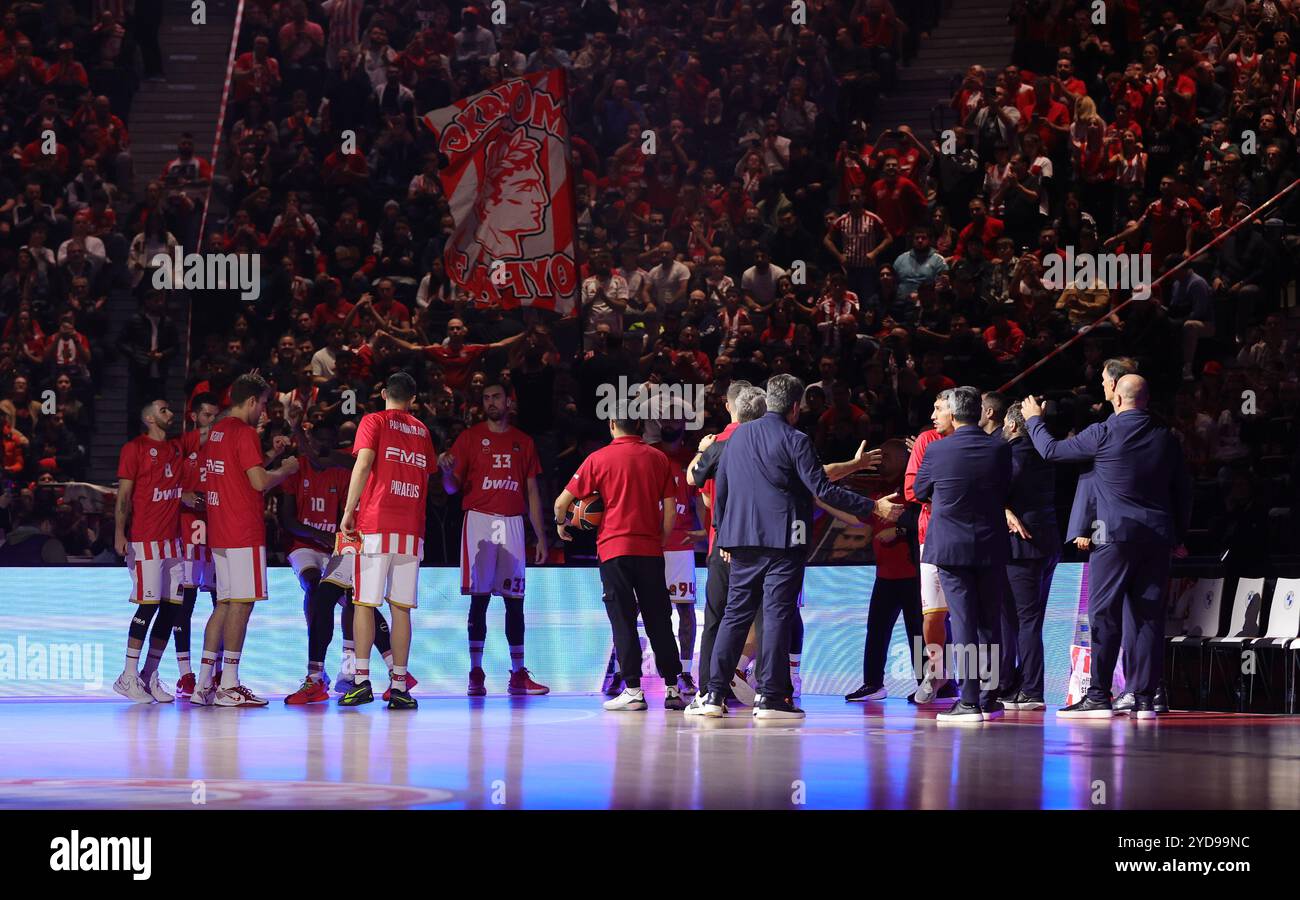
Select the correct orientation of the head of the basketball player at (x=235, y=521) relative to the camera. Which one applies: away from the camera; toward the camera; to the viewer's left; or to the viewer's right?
to the viewer's right

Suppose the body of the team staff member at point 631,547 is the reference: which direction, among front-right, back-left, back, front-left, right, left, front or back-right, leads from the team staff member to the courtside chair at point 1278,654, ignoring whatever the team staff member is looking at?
right

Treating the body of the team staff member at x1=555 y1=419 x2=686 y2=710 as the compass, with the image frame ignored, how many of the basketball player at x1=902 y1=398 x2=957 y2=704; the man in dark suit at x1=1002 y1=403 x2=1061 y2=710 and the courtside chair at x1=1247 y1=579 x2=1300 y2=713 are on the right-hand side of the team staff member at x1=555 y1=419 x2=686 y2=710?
3

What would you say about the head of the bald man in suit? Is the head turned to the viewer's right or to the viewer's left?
to the viewer's left

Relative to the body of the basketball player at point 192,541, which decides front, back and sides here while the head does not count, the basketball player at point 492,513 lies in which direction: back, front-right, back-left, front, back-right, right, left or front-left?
front-left

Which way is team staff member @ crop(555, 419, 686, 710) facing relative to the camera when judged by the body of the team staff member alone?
away from the camera

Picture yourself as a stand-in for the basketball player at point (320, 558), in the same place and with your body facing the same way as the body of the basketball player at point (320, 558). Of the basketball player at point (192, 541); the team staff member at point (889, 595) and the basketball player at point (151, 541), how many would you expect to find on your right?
2

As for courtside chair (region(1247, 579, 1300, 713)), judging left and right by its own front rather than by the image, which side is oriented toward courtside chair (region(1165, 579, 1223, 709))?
right

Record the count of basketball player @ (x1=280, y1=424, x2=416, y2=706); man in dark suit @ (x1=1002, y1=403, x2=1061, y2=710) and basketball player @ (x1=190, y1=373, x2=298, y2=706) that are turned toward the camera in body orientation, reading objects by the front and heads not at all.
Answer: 1

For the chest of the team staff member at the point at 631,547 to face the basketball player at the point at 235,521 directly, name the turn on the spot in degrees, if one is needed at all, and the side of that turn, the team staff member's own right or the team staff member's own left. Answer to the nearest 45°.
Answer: approximately 90° to the team staff member's own left

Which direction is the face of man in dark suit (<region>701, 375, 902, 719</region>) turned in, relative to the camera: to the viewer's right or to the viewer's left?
to the viewer's right

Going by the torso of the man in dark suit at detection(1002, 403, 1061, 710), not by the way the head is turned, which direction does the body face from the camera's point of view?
to the viewer's left

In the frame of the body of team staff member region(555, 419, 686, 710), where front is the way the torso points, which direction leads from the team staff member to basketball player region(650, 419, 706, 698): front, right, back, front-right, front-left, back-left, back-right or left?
front
